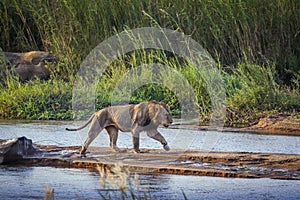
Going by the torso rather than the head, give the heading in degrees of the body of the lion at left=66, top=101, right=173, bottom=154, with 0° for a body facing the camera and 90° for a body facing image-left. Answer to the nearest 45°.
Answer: approximately 270°

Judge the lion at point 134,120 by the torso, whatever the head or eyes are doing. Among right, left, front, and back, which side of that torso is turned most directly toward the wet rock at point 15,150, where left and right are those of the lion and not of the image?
back
